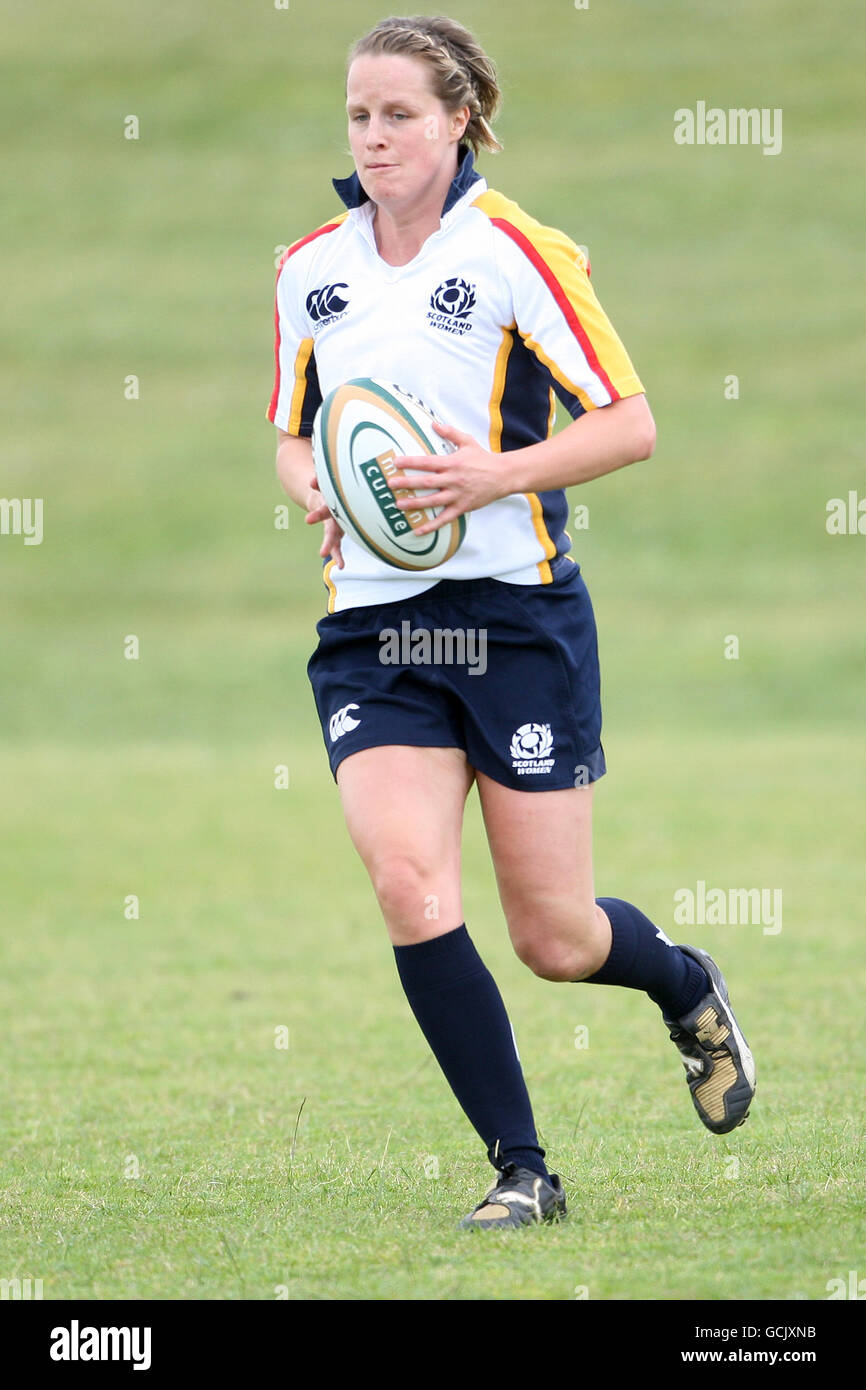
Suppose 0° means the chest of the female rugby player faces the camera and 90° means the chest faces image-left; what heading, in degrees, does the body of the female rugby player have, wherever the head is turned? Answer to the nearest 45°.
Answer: approximately 45°
